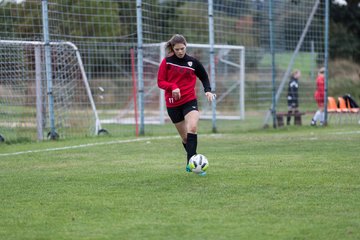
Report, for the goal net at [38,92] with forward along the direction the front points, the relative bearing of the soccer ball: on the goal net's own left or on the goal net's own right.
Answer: on the goal net's own left

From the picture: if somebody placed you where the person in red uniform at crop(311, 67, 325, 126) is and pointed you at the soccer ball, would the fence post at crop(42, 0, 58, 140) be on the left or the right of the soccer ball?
right

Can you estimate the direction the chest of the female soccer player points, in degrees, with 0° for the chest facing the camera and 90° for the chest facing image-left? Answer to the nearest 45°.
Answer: approximately 0°

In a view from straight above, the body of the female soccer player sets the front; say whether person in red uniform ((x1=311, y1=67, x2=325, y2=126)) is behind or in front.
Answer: behind

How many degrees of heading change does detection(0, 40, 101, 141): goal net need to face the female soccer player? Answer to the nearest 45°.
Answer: approximately 45° to its left
